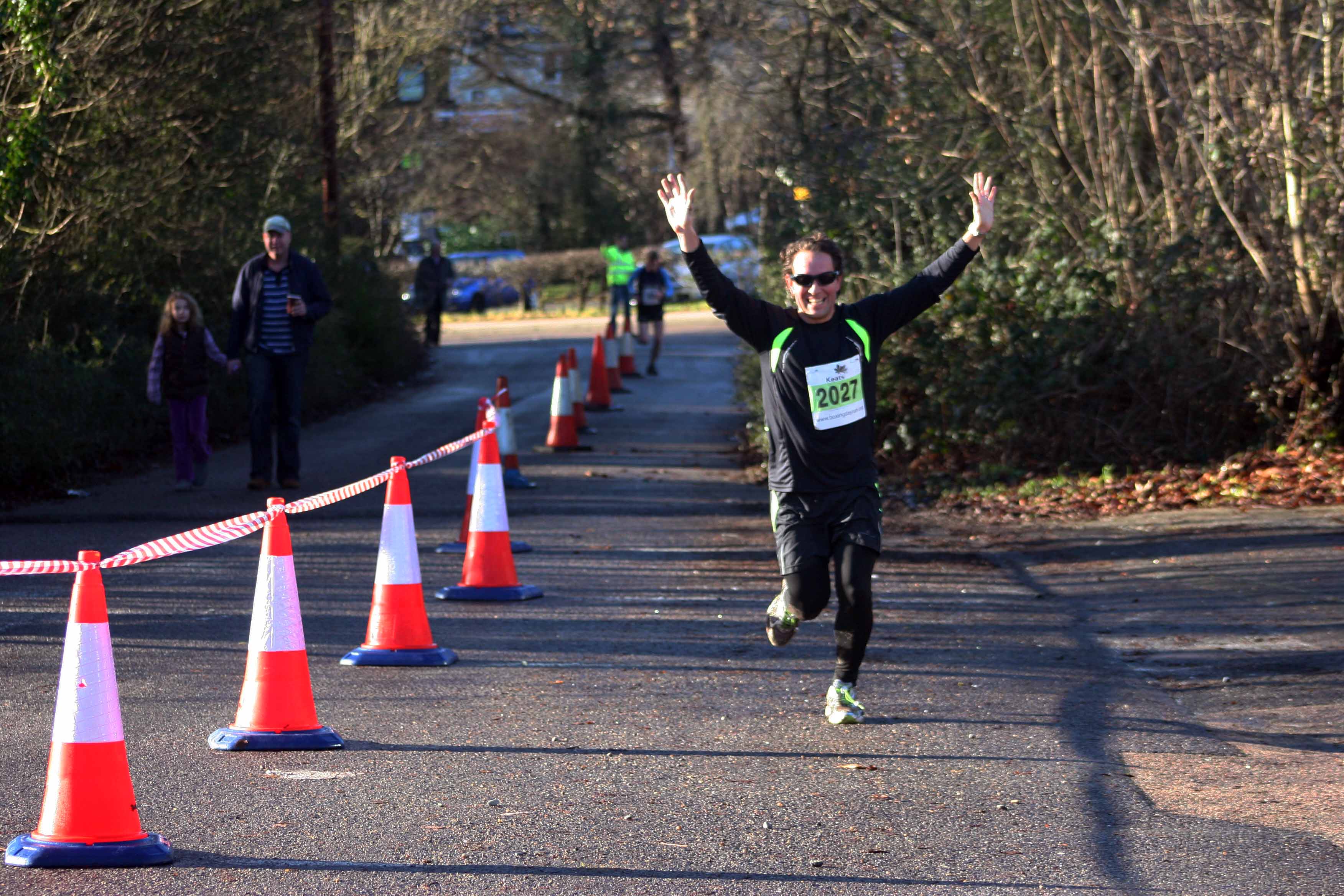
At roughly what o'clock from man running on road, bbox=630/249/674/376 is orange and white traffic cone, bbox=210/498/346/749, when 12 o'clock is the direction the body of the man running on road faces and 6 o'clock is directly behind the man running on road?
The orange and white traffic cone is roughly at 12 o'clock from the man running on road.

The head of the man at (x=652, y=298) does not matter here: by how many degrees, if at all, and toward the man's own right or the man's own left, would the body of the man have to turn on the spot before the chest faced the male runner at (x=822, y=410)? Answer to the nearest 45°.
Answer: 0° — they already face them

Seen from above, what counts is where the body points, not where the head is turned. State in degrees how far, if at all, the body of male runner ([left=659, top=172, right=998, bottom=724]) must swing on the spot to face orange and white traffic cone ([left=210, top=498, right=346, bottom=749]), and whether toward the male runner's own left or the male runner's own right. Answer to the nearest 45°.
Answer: approximately 90° to the male runner's own right

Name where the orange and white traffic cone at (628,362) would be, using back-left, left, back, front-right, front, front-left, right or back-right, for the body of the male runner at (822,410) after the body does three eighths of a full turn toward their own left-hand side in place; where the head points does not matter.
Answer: front-left

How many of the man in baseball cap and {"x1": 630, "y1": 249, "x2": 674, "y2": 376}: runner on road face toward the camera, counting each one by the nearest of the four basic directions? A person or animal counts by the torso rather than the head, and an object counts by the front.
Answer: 2

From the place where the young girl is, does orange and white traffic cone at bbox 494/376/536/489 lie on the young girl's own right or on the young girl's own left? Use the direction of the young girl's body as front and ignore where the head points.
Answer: on the young girl's own left

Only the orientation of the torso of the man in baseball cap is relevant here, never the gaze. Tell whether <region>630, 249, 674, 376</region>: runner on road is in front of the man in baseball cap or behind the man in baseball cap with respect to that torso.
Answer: behind
